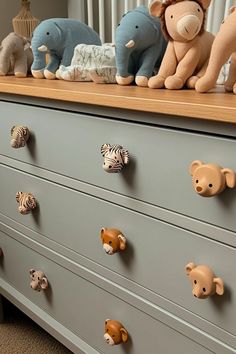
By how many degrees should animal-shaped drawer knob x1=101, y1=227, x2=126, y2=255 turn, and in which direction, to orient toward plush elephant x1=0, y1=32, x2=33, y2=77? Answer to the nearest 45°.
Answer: approximately 90° to its right

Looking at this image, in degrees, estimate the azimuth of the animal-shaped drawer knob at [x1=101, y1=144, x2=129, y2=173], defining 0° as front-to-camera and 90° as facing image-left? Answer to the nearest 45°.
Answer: approximately 45°

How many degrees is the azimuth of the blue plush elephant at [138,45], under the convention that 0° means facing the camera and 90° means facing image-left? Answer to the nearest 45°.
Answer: approximately 45°
